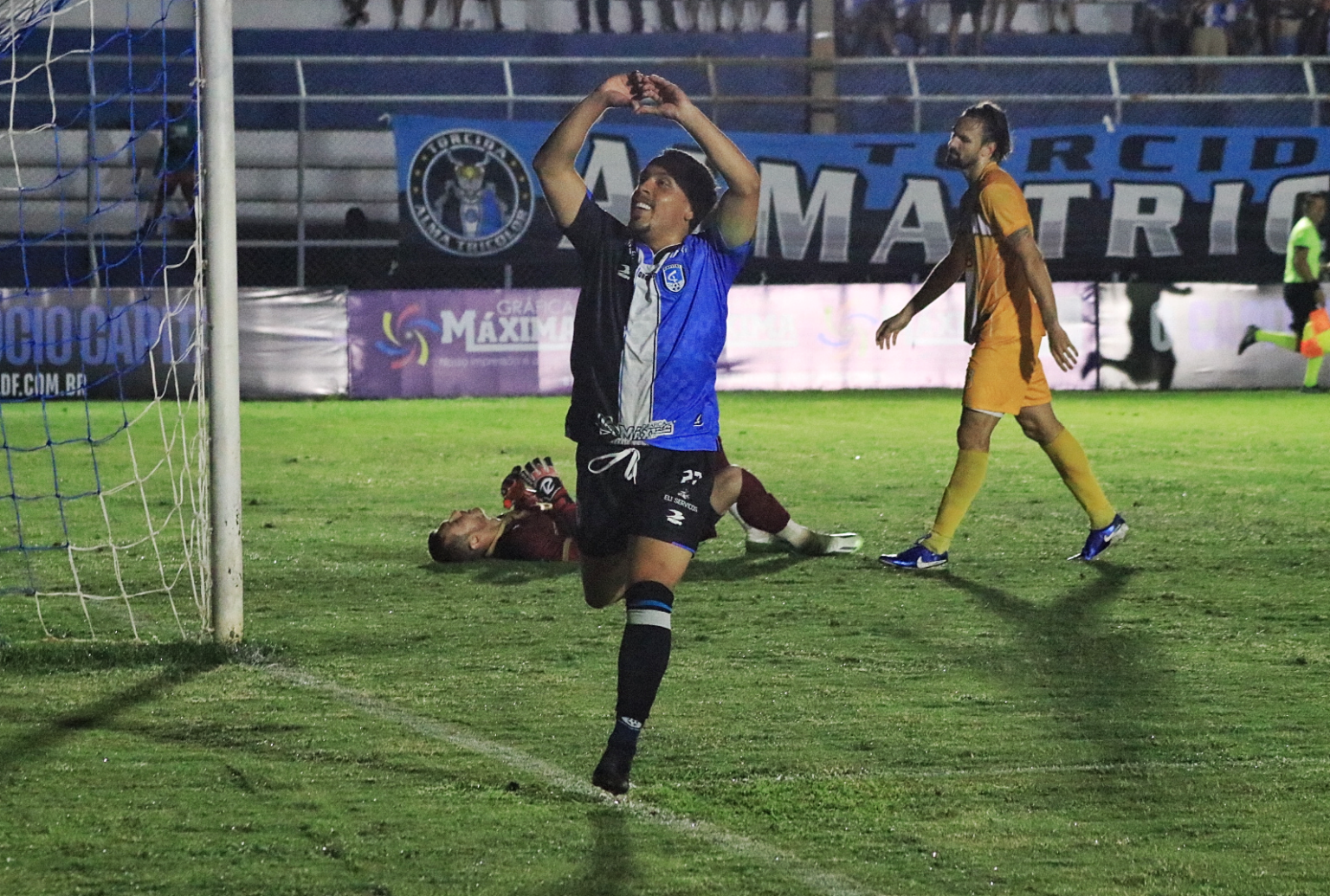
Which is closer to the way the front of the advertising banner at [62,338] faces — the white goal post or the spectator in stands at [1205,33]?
the white goal post

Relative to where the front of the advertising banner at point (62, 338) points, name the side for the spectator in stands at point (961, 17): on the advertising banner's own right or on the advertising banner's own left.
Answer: on the advertising banner's own left

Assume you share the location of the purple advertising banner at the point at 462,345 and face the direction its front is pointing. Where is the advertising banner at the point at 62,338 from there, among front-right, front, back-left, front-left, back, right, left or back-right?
right

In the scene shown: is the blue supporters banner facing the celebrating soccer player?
yes

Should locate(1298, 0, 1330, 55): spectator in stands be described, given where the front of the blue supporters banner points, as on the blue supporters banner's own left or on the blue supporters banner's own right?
on the blue supporters banner's own left

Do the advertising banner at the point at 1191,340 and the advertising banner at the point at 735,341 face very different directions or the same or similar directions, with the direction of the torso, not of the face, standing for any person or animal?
same or similar directions

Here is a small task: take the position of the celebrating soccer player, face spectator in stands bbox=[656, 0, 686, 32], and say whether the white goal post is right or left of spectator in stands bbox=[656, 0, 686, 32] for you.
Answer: left

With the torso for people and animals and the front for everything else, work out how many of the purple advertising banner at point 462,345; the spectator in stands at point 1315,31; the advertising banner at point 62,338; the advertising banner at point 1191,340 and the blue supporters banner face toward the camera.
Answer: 5

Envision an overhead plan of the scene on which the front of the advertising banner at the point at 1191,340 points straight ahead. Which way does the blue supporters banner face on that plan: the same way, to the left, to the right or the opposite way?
the same way

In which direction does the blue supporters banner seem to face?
toward the camera

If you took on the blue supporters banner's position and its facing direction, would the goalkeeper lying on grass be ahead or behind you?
ahead

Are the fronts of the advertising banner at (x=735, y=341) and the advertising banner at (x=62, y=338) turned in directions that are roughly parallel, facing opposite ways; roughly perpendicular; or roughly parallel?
roughly parallel

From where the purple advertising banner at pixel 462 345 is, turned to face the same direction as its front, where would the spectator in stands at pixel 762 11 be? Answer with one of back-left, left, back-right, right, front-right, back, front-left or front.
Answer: back-left

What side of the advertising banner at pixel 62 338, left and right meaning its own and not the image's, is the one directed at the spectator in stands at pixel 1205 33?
left

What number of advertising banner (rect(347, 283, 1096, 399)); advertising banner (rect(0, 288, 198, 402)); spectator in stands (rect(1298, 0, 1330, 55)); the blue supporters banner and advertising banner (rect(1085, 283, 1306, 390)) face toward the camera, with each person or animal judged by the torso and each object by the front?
5

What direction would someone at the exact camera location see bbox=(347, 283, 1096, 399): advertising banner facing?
facing the viewer
